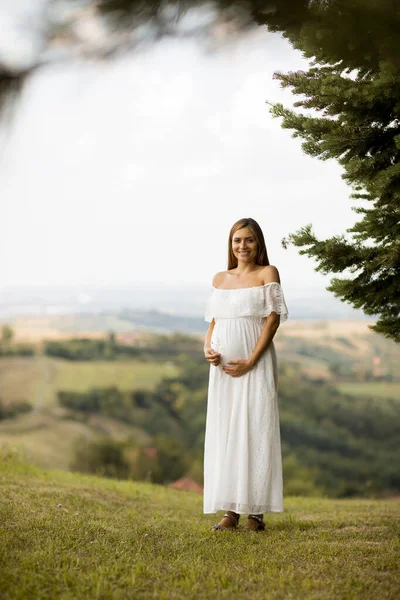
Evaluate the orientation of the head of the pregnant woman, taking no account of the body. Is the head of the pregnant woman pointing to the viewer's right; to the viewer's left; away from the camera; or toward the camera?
toward the camera

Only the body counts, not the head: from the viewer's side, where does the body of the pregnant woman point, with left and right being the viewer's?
facing the viewer and to the left of the viewer
